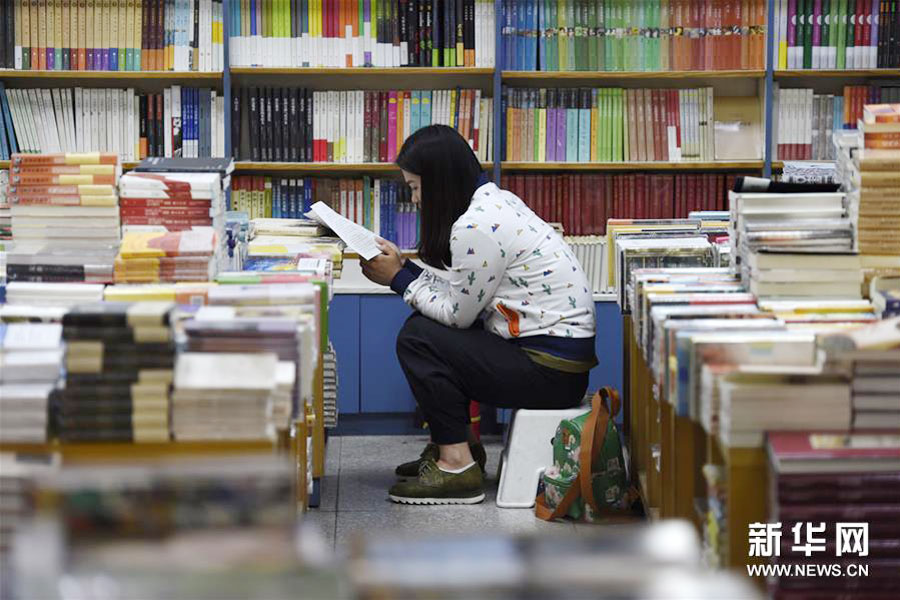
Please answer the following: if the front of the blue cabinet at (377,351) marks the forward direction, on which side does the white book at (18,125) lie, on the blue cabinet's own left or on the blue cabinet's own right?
on the blue cabinet's own right

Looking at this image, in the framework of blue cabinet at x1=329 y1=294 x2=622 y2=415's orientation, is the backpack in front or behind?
in front

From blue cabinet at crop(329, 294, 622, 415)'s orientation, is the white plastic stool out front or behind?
out front

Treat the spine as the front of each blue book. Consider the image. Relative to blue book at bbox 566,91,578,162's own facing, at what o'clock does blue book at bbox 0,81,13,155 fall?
blue book at bbox 0,81,13,155 is roughly at 3 o'clock from blue book at bbox 566,91,578,162.

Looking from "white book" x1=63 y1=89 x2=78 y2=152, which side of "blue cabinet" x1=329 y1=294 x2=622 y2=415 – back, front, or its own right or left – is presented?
right

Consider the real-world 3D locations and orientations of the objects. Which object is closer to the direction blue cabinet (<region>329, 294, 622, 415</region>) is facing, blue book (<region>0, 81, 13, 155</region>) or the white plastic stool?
the white plastic stool

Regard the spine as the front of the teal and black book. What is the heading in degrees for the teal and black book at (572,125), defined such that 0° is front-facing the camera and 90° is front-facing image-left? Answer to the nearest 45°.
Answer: approximately 0°

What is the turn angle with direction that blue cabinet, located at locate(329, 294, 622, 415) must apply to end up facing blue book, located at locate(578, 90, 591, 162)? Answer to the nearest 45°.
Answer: approximately 135° to its left

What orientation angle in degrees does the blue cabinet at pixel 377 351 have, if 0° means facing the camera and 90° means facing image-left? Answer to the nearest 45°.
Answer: approximately 0°

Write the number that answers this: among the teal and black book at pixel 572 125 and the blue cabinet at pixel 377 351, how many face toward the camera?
2

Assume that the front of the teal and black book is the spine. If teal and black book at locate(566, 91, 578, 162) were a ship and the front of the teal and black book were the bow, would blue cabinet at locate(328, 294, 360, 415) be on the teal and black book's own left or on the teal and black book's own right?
on the teal and black book's own right
